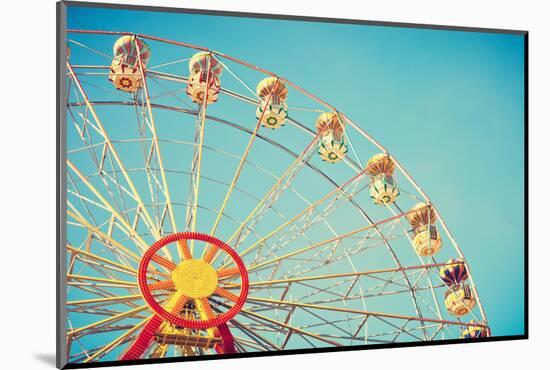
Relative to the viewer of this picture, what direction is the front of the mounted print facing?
facing the viewer and to the right of the viewer
